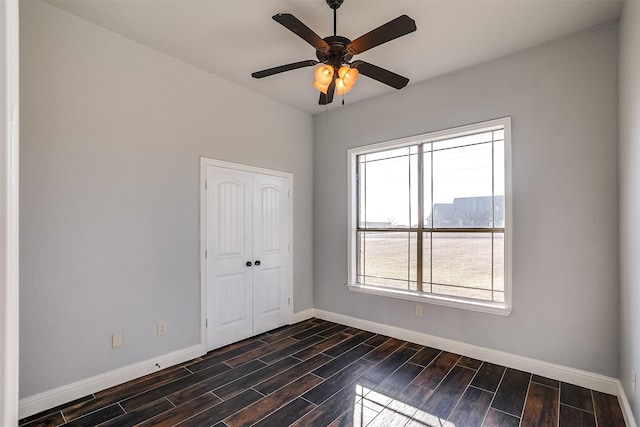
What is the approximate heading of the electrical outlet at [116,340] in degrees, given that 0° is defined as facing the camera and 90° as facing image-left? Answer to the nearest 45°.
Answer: approximately 315°

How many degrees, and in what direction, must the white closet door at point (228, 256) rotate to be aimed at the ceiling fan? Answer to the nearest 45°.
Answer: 0° — it already faces it

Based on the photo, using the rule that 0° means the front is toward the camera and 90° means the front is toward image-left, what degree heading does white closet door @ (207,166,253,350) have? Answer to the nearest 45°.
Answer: approximately 315°

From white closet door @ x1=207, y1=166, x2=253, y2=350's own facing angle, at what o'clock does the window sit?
The window is roughly at 11 o'clock from the white closet door.

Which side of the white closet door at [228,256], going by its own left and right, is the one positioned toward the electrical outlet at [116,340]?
right

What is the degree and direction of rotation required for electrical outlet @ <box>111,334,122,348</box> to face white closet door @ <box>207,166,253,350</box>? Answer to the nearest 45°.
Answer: approximately 45° to its left

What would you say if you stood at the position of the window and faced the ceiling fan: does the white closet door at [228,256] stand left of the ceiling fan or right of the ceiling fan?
right

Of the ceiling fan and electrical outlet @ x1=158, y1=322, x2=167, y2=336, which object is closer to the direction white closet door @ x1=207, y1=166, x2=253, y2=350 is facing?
the ceiling fan
